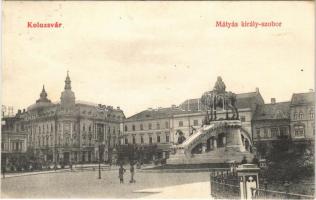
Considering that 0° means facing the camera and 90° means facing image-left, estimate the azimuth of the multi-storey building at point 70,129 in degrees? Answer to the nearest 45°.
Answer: approximately 0°

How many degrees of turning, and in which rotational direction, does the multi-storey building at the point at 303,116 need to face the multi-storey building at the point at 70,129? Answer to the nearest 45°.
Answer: approximately 90° to its right

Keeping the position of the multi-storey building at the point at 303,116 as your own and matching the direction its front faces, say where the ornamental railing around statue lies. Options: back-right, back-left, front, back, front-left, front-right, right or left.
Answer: front-right

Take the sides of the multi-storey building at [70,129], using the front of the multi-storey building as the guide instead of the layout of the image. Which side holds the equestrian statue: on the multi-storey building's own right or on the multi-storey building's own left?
on the multi-storey building's own left

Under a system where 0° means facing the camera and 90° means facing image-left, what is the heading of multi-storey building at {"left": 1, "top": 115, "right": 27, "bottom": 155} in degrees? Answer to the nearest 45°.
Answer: approximately 315°

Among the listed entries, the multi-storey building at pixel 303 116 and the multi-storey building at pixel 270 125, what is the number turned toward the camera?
2

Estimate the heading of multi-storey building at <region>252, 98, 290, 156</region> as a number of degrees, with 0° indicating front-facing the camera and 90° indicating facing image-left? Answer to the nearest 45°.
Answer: approximately 0°
